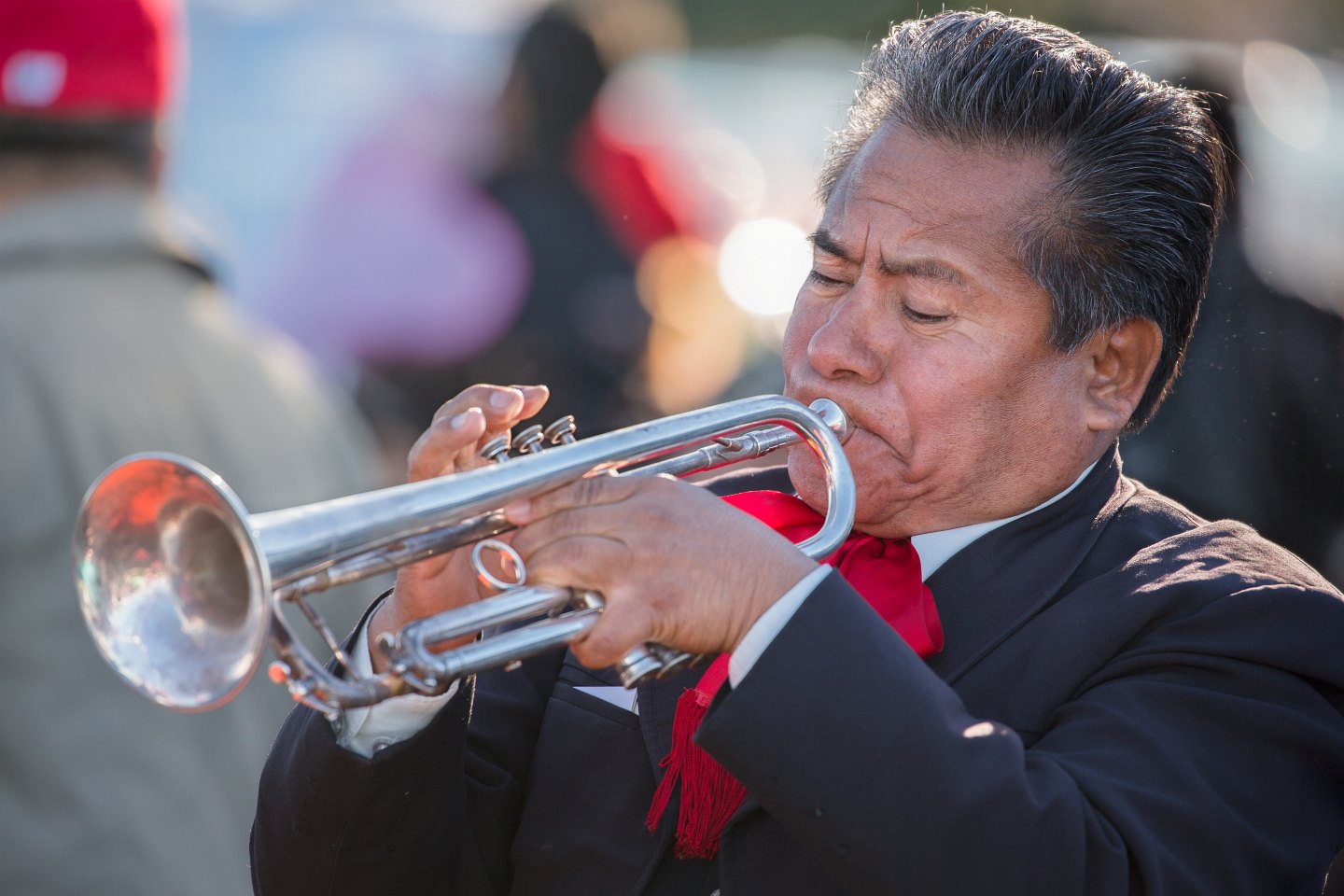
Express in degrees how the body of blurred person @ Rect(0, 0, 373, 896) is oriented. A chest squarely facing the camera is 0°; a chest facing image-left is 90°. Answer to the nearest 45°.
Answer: approximately 180°

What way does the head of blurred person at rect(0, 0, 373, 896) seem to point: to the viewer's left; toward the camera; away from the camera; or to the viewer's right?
away from the camera

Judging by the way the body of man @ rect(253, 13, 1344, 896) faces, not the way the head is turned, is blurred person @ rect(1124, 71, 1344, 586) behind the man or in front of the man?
behind

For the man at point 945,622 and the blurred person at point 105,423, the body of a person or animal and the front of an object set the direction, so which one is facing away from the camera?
the blurred person

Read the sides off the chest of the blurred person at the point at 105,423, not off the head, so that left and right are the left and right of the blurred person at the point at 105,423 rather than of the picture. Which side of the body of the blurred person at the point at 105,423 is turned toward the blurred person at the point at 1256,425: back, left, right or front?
right

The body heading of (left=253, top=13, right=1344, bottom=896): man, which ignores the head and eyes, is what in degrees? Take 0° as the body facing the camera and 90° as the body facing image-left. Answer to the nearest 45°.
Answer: approximately 45°

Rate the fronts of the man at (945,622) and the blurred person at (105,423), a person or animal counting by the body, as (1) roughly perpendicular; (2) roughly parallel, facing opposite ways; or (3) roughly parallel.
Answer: roughly perpendicular

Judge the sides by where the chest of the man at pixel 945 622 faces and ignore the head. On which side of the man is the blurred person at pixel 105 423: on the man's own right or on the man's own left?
on the man's own right

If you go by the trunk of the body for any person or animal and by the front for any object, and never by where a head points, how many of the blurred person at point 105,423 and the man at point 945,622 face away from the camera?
1
